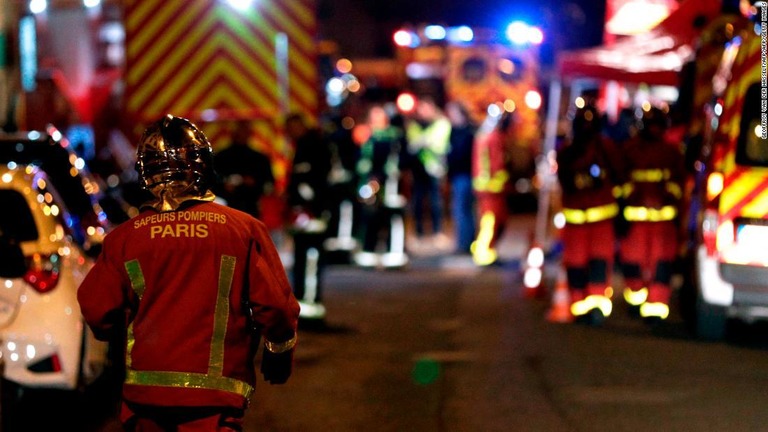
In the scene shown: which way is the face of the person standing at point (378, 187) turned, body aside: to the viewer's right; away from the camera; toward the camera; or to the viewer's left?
toward the camera

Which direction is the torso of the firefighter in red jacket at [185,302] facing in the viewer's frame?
away from the camera

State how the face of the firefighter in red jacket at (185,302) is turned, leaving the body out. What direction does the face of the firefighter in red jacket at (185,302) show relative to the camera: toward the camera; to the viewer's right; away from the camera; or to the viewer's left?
away from the camera

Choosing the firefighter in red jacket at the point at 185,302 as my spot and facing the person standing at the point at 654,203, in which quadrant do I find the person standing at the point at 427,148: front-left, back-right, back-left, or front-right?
front-left

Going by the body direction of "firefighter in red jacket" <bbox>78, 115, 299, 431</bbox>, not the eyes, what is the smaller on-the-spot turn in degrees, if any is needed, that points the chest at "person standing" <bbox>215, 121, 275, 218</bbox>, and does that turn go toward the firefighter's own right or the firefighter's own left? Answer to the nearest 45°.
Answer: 0° — they already face them

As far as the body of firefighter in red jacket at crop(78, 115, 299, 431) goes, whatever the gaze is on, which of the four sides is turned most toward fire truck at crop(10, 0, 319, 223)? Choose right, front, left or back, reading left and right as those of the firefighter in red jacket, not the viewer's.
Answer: front

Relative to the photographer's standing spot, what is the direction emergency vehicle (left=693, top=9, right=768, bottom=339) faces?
facing away from the viewer
